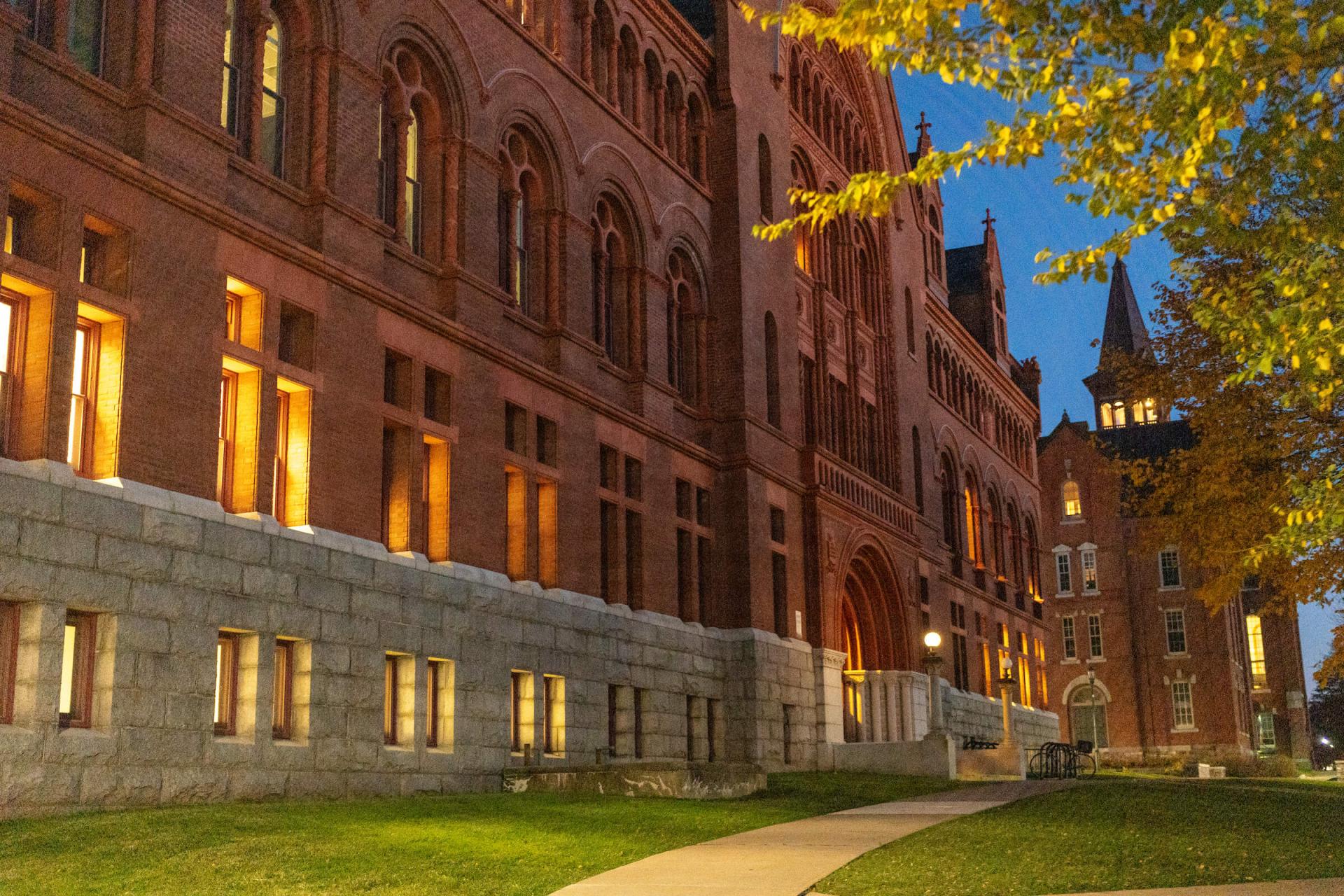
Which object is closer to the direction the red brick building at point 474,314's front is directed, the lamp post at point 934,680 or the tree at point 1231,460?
the tree

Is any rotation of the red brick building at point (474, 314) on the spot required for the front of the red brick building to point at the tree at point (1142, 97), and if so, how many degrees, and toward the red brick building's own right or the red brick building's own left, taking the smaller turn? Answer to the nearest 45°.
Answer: approximately 45° to the red brick building's own right

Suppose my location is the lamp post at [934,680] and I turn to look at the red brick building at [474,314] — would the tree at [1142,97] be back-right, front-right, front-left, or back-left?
front-left

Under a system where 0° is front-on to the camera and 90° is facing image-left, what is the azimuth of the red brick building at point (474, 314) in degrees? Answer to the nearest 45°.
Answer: approximately 315°

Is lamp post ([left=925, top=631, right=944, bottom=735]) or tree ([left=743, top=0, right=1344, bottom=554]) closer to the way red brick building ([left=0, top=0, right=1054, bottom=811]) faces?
the tree

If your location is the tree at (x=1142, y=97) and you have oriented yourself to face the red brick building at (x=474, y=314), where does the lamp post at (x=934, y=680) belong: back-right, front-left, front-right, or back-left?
front-right

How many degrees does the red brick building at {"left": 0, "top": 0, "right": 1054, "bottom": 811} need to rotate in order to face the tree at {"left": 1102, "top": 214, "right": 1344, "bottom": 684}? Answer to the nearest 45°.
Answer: approximately 45° to its left
